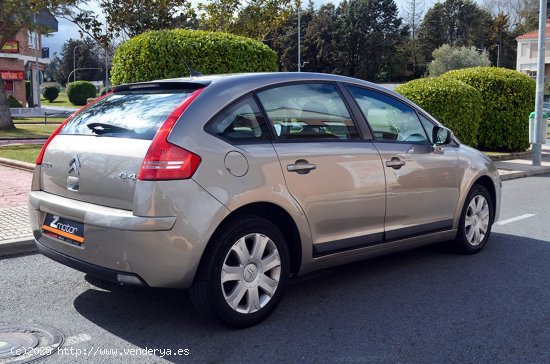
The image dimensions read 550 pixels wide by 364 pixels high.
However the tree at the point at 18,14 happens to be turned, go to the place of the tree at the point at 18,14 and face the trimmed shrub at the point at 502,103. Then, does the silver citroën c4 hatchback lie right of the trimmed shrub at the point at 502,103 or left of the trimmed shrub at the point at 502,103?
right

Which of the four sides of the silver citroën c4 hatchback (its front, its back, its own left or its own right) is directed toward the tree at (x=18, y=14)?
left

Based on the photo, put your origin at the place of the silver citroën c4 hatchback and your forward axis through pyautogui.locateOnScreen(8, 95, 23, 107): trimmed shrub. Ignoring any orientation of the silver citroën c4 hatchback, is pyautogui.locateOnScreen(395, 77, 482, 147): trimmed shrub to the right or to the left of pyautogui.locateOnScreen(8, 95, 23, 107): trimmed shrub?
right

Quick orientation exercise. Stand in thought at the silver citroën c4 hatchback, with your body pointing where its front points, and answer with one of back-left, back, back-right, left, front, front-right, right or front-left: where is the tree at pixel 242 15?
front-left

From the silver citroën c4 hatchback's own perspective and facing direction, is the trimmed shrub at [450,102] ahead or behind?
ahead

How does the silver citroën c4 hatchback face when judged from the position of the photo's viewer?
facing away from the viewer and to the right of the viewer

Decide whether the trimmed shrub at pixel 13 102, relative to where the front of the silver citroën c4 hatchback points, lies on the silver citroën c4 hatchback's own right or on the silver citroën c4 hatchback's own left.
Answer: on the silver citroën c4 hatchback's own left

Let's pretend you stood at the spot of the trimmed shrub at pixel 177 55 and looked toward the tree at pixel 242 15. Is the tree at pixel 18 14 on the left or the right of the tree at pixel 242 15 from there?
left

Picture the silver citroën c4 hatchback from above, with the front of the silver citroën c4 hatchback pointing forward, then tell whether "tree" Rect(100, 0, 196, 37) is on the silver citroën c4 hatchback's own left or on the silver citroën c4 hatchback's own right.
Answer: on the silver citroën c4 hatchback's own left

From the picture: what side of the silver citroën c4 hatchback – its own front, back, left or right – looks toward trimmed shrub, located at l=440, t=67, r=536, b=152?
front

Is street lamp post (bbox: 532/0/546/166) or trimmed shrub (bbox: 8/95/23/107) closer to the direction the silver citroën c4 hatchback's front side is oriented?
the street lamp post

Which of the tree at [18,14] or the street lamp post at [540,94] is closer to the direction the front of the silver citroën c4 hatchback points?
the street lamp post
